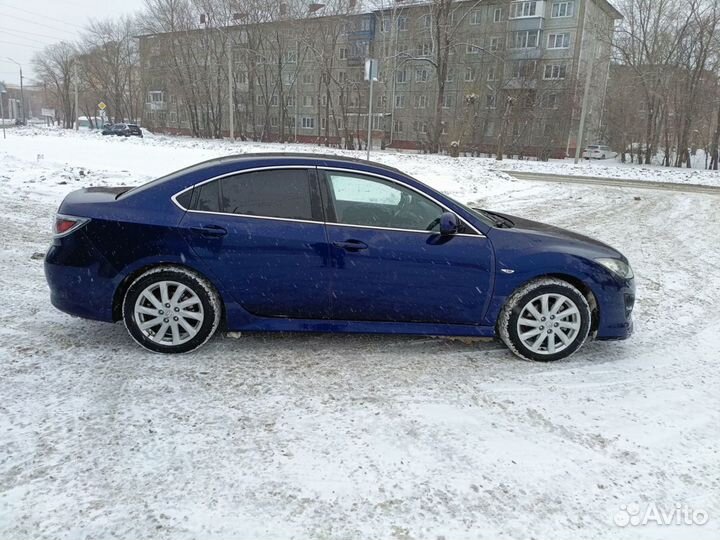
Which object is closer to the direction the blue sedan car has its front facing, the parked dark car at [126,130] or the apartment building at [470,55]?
the apartment building

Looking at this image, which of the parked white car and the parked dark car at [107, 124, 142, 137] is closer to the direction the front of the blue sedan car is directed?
the parked white car

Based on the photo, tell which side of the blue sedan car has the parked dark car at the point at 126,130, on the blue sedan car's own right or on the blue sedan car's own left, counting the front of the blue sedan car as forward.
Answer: on the blue sedan car's own left

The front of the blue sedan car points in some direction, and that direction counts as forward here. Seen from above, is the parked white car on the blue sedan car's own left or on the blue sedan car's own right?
on the blue sedan car's own left

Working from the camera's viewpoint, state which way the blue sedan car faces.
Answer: facing to the right of the viewer
